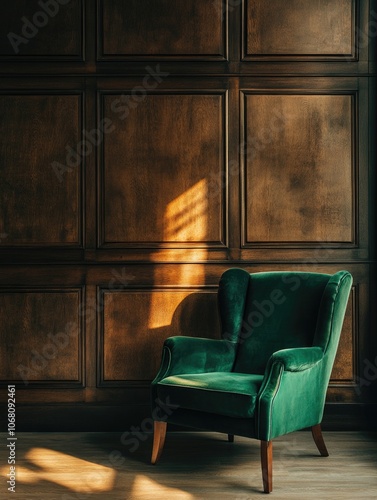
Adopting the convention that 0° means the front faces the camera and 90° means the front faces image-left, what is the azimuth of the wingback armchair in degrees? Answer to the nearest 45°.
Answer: approximately 45°
